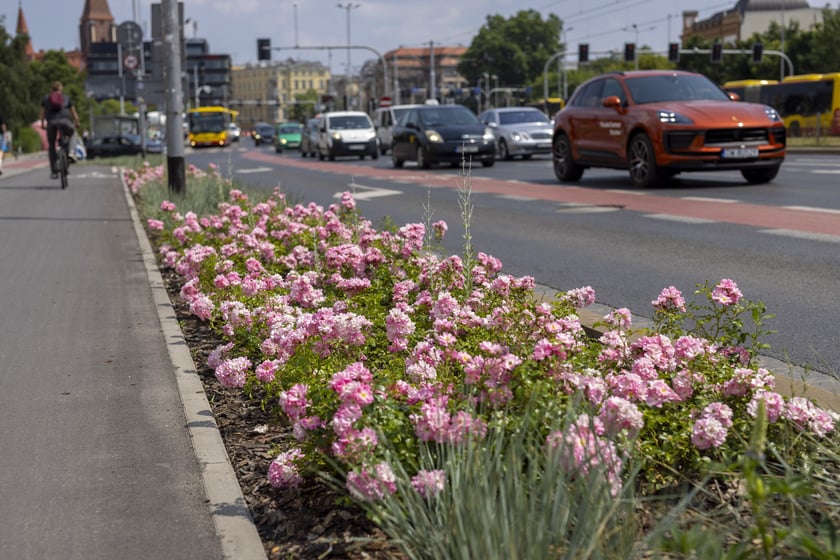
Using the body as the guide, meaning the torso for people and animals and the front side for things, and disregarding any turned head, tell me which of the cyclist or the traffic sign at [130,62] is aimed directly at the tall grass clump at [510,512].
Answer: the traffic sign

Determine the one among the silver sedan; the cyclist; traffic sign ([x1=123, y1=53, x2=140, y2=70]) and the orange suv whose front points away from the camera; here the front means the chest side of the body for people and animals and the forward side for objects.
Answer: the cyclist

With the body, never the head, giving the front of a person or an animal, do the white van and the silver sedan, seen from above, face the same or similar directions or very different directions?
same or similar directions

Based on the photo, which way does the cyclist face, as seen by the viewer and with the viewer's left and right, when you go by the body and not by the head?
facing away from the viewer

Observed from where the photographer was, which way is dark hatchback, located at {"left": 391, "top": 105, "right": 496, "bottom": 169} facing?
facing the viewer and to the right of the viewer

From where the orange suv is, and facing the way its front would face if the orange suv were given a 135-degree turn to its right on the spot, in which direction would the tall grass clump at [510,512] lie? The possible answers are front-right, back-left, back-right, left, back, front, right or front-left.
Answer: left

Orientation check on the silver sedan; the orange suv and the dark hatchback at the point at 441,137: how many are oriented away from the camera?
0

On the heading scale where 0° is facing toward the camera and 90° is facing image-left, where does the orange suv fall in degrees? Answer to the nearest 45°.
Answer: approximately 315°

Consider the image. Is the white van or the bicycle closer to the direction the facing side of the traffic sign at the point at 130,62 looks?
the bicycle

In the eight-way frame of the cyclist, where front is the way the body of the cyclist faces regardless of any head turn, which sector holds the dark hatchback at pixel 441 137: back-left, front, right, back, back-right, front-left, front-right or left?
front-right

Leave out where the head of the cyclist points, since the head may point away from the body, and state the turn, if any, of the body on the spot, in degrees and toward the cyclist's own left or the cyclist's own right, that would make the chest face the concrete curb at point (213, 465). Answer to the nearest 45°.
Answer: approximately 180°

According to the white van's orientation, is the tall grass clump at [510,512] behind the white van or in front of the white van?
in front

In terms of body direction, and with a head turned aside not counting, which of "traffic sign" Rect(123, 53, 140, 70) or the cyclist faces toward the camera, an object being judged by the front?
the traffic sign

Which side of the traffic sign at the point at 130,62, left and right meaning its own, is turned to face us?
front

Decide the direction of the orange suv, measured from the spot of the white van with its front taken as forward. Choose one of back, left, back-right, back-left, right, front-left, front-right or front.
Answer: front-right

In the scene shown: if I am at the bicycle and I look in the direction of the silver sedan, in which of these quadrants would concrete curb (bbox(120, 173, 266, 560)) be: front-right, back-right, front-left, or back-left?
back-right
